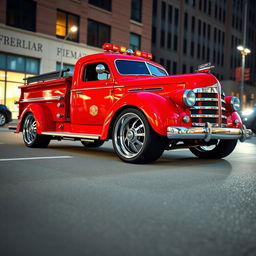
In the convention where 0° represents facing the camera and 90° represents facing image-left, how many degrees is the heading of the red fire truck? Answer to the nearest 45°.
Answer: approximately 315°
